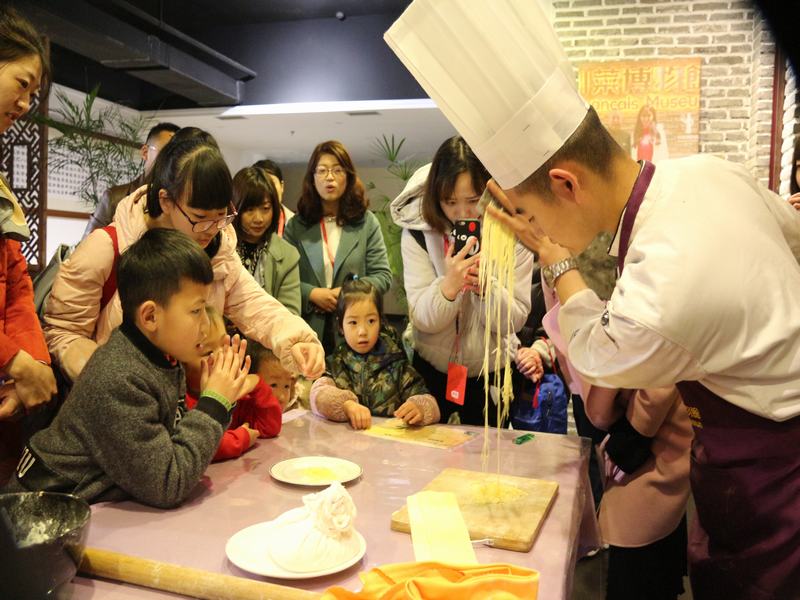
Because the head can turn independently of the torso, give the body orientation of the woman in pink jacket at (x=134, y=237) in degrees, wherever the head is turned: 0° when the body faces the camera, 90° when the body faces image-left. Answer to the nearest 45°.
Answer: approximately 315°

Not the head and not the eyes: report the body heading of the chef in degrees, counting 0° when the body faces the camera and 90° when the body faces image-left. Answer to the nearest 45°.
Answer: approximately 90°

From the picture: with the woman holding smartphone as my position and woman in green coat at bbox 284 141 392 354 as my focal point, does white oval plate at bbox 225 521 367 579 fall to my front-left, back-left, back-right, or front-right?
back-left

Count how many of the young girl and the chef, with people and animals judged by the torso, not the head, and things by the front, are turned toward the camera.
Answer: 1

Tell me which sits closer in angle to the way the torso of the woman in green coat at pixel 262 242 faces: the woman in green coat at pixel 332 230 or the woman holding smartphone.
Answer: the woman holding smartphone

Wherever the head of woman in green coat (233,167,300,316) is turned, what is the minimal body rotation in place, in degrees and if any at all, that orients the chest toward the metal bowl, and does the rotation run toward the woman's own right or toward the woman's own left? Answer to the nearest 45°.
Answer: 0° — they already face it

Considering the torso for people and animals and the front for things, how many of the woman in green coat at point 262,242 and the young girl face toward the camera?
2

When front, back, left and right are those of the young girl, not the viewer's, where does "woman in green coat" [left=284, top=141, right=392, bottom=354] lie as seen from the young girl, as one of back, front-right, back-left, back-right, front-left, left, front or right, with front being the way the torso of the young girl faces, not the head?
back
